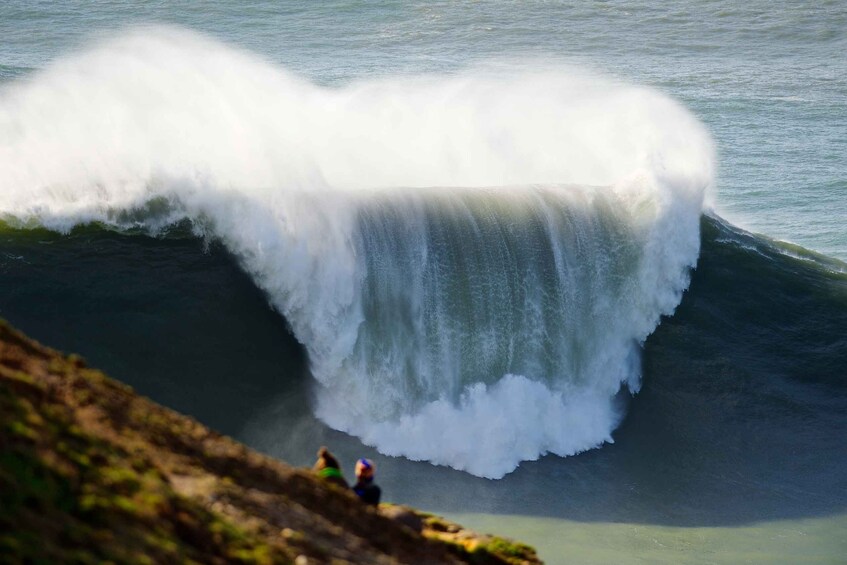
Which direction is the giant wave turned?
toward the camera

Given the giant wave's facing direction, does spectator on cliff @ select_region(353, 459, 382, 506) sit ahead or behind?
ahead

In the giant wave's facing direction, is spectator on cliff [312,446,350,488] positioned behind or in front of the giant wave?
in front
